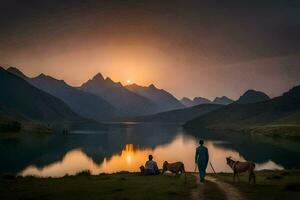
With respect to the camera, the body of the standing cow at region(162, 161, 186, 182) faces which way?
to the viewer's left
